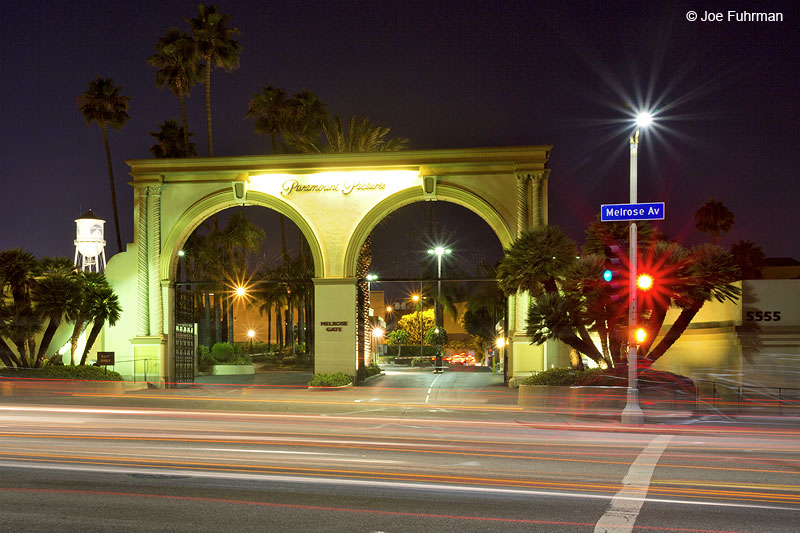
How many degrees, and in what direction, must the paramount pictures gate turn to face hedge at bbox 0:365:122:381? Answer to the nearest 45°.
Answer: approximately 90° to its right

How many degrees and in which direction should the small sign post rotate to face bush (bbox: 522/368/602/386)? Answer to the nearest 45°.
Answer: approximately 45° to its left

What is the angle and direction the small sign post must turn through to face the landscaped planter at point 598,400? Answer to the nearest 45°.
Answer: approximately 45° to its left

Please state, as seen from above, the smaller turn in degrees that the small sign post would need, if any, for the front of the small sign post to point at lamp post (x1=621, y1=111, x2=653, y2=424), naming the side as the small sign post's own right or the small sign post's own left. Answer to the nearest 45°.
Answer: approximately 45° to the small sign post's own left

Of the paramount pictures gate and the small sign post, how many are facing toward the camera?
2

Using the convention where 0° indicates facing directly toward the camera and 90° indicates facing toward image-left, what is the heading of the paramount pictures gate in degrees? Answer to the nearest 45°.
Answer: approximately 0°
